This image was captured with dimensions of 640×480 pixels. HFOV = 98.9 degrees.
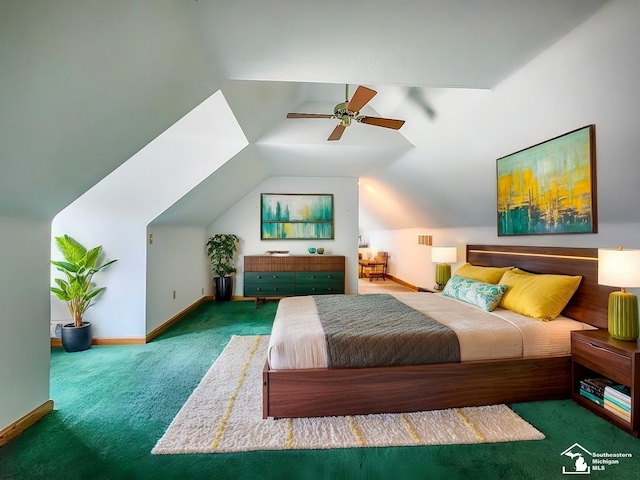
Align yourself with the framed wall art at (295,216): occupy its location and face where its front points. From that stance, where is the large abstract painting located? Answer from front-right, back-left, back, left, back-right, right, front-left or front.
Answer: front-left

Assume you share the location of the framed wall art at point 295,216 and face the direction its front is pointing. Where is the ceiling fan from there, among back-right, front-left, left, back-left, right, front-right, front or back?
front

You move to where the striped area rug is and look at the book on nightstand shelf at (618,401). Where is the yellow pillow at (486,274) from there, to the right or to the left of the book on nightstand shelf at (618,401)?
left

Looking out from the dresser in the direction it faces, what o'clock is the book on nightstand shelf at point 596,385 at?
The book on nightstand shelf is roughly at 11 o'clock from the dresser.

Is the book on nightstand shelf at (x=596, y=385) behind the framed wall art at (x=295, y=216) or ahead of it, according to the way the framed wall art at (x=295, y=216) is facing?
ahead

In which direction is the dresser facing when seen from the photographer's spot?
facing the viewer

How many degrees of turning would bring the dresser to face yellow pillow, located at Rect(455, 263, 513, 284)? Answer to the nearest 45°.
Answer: approximately 45° to its left

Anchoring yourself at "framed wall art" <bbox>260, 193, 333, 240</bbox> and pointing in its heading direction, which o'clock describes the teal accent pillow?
The teal accent pillow is roughly at 11 o'clock from the framed wall art.

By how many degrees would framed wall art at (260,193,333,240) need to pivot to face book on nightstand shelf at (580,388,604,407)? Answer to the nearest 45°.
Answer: approximately 45° to its left

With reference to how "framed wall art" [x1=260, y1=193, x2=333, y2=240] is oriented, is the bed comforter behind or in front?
in front

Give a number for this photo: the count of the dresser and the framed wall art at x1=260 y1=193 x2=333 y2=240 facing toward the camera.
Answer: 2

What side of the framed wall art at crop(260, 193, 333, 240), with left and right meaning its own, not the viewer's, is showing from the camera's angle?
front
